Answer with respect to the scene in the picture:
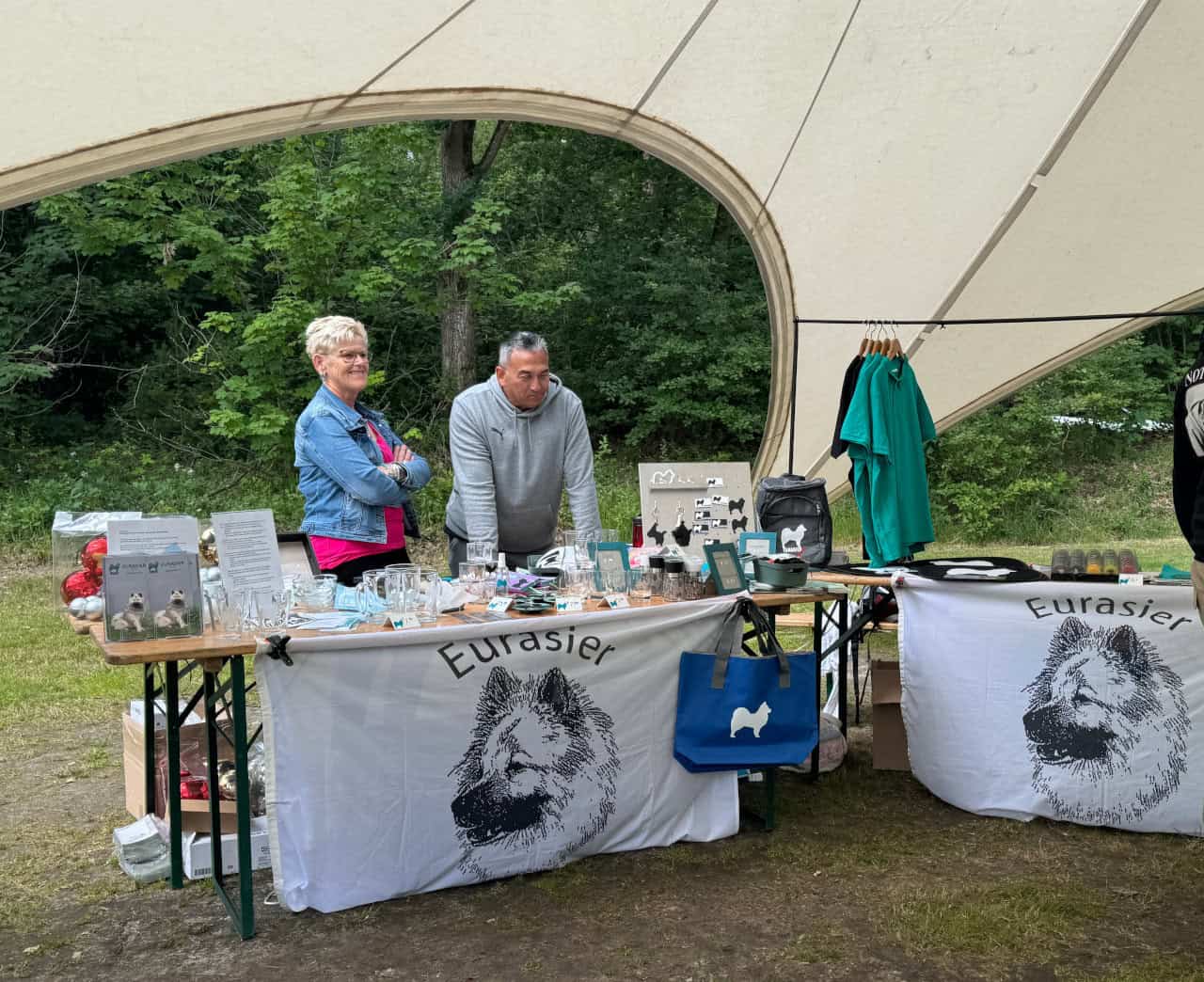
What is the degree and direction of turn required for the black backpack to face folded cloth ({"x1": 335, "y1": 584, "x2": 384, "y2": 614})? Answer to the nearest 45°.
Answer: approximately 45° to its right

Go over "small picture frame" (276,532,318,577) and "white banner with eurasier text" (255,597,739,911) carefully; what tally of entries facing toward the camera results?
2

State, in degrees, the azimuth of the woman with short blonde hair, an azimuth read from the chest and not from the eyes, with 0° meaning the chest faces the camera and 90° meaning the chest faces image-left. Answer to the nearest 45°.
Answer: approximately 315°

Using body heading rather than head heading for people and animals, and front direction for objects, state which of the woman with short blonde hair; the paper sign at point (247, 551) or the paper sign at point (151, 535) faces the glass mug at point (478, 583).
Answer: the woman with short blonde hair

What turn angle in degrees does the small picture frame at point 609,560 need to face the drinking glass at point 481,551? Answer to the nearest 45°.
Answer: approximately 90° to its right

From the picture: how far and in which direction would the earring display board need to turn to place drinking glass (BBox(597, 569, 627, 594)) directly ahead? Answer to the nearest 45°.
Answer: approximately 45° to its right

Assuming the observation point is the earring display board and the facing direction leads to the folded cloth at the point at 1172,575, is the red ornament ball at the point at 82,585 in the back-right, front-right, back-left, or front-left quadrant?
back-right
